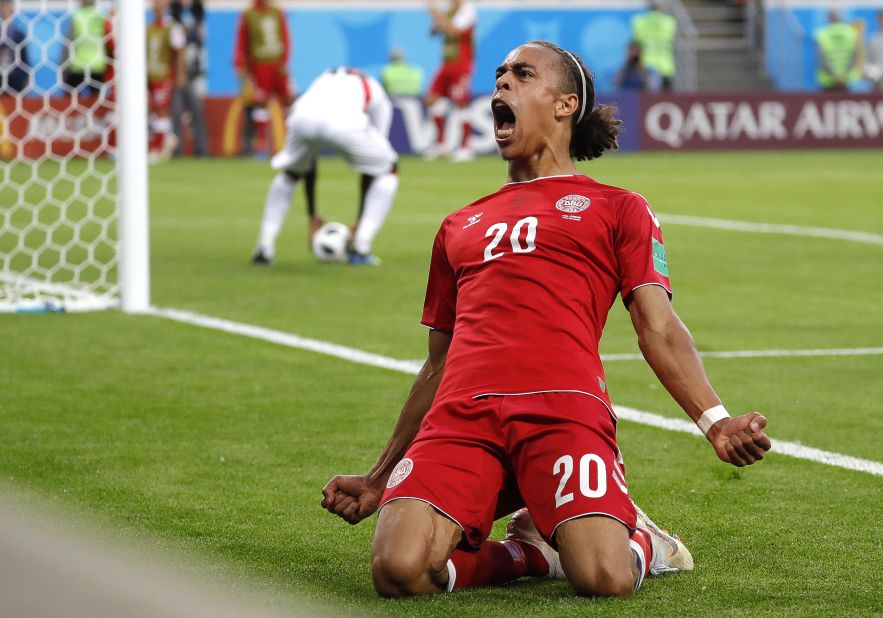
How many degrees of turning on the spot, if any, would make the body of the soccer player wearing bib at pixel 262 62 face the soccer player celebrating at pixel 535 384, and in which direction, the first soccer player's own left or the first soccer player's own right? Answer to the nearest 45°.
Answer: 0° — they already face them

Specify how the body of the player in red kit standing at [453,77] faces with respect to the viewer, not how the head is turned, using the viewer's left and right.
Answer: facing the viewer and to the left of the viewer

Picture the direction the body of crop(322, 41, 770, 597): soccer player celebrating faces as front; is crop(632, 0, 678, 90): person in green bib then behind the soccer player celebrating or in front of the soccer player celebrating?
behind

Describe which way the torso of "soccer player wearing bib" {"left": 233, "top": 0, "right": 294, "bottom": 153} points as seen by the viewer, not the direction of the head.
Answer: toward the camera

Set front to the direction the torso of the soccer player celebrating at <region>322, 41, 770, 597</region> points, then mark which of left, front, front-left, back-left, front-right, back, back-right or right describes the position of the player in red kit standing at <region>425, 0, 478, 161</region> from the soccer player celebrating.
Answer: back-right

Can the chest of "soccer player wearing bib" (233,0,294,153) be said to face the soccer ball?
yes

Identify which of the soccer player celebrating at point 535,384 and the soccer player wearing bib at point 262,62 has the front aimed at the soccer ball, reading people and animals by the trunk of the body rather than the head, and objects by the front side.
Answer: the soccer player wearing bib at point 262,62

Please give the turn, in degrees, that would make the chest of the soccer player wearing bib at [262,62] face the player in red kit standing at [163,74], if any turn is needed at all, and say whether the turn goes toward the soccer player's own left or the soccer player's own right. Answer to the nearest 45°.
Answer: approximately 135° to the soccer player's own right

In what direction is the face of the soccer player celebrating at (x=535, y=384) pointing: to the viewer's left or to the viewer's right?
to the viewer's left
